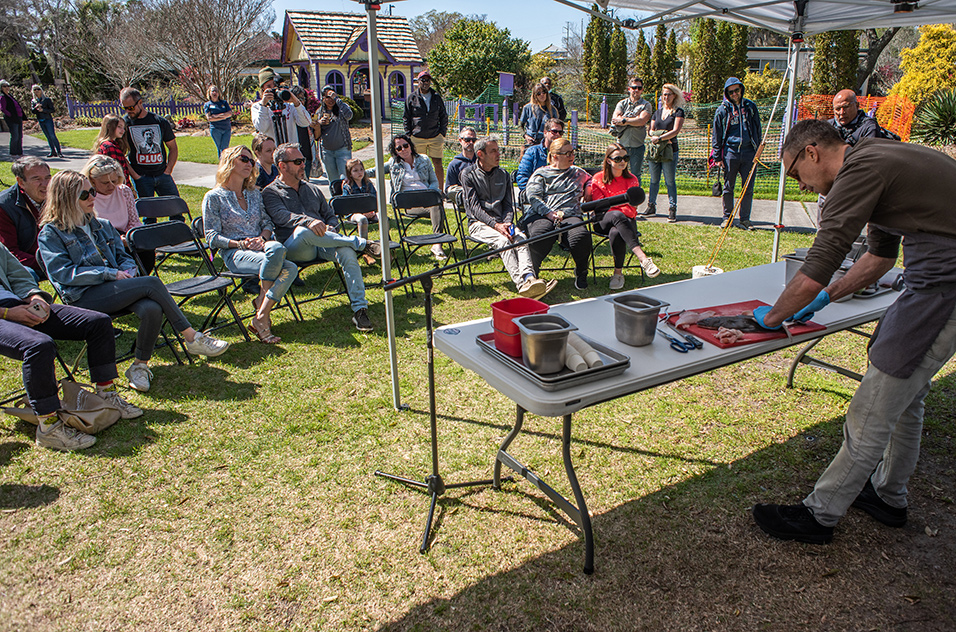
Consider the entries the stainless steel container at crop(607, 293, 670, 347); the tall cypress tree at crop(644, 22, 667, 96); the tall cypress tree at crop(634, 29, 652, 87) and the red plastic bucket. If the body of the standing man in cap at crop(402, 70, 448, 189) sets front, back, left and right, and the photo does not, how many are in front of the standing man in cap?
2

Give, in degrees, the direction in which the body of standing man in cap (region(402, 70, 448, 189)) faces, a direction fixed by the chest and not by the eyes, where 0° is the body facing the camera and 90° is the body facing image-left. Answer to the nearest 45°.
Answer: approximately 0°

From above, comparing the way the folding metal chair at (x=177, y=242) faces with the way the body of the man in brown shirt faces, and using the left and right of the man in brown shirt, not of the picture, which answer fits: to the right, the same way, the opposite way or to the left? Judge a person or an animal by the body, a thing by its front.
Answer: the opposite way

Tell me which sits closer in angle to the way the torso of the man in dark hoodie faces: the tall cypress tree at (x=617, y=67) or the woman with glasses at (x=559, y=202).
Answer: the woman with glasses

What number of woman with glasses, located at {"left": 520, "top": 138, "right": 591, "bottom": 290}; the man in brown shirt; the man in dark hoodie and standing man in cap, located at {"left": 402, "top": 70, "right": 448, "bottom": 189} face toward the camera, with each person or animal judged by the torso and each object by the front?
3

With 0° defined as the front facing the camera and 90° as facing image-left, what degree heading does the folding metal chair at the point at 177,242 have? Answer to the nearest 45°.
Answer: approximately 315°

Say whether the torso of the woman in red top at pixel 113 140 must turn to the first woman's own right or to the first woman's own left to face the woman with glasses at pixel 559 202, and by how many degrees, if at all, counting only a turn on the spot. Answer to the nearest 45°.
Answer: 0° — they already face them

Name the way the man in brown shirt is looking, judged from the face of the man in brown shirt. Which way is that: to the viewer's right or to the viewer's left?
to the viewer's left

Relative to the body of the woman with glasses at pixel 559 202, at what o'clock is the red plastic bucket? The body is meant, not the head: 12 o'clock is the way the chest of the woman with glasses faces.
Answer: The red plastic bucket is roughly at 12 o'clock from the woman with glasses.

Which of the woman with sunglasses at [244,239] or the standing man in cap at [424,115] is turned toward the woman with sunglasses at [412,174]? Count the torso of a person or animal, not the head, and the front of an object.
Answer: the standing man in cap
